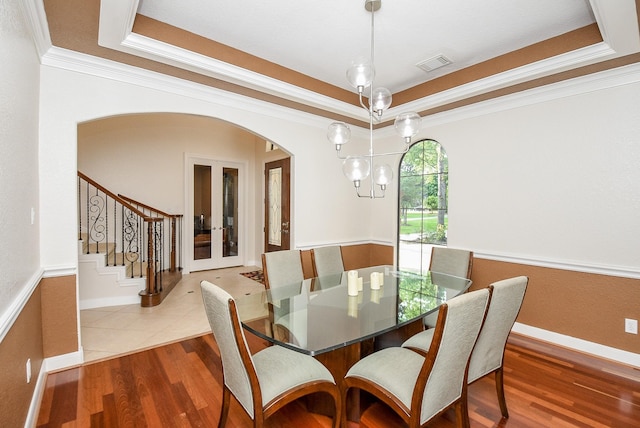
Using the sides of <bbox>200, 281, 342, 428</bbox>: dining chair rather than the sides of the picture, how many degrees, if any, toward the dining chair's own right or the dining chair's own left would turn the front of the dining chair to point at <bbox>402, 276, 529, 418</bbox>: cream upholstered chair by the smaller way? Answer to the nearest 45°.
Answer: approximately 45° to the dining chair's own right

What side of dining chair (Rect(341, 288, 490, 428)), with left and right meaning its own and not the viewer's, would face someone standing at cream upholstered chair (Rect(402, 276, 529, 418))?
right

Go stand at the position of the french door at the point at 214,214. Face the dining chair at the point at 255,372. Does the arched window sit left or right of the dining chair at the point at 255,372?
left

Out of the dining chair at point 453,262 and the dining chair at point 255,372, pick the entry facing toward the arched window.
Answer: the dining chair at point 255,372

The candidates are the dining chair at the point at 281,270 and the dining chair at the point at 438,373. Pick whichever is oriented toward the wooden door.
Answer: the dining chair at the point at 438,373

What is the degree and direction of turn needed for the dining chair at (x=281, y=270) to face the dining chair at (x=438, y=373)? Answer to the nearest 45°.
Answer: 0° — it already faces it

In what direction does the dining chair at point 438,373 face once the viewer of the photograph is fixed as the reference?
facing away from the viewer and to the left of the viewer

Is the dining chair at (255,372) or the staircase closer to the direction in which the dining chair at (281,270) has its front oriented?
the dining chair

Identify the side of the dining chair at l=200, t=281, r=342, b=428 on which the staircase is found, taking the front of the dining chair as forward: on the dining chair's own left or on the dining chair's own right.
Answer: on the dining chair's own left

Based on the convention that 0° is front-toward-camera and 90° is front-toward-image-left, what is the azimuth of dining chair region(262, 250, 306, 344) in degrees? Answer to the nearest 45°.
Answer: approximately 315°

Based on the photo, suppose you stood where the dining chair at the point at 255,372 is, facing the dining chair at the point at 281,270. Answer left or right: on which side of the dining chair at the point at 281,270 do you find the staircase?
left

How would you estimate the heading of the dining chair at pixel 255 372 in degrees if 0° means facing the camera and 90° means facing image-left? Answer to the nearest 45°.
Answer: approximately 225°
